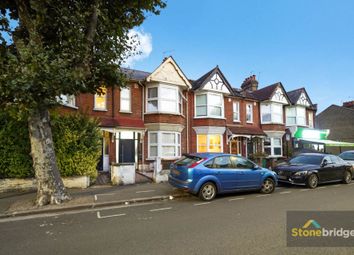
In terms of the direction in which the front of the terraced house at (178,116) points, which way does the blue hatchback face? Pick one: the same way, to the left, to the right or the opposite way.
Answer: to the left

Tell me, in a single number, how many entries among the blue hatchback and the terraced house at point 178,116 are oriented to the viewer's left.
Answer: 0

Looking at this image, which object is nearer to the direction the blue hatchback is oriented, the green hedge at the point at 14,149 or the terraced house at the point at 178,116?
the terraced house

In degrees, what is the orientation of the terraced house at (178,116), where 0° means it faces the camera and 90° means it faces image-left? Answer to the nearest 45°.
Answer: approximately 315°

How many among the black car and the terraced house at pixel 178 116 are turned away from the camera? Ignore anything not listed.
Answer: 0

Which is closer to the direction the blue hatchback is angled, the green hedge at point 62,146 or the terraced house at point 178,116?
the terraced house

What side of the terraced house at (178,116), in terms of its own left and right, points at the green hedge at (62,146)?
right

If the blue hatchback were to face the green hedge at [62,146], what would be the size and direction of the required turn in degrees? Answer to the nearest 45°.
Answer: approximately 135° to its left

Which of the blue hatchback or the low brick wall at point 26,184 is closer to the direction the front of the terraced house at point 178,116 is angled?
the blue hatchback

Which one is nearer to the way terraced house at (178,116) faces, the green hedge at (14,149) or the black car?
the black car
